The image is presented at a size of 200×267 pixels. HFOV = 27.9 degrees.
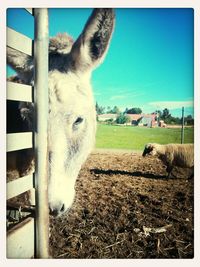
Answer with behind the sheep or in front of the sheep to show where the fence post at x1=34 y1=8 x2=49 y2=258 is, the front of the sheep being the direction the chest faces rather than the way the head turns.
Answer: in front

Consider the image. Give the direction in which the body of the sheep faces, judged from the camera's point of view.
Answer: to the viewer's left
